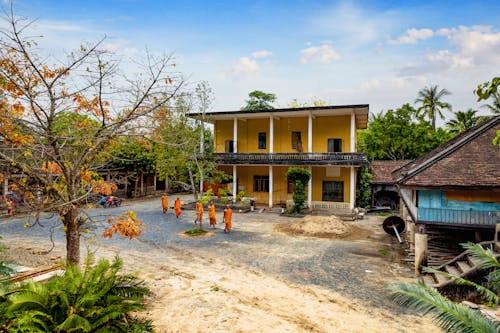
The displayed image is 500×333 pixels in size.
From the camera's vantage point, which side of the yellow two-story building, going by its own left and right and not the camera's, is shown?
front

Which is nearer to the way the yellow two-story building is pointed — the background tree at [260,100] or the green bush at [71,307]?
the green bush

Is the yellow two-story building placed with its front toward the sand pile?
yes

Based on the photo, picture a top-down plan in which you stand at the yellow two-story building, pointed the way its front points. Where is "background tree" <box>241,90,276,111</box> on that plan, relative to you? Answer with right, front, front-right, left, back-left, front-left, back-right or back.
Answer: back

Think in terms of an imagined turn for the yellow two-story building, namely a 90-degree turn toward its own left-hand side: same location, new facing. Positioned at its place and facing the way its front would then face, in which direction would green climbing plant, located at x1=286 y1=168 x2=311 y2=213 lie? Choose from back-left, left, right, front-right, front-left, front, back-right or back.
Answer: right

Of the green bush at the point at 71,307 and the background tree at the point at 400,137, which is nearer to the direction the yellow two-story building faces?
the green bush

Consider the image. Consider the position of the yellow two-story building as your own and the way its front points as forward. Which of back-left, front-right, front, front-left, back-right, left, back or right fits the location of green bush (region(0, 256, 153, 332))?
front

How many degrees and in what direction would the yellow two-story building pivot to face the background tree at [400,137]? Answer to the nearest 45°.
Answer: approximately 135° to its left

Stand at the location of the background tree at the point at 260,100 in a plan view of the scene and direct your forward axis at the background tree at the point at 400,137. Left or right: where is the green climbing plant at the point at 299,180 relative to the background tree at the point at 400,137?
right

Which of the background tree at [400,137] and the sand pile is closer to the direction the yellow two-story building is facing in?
the sand pile
